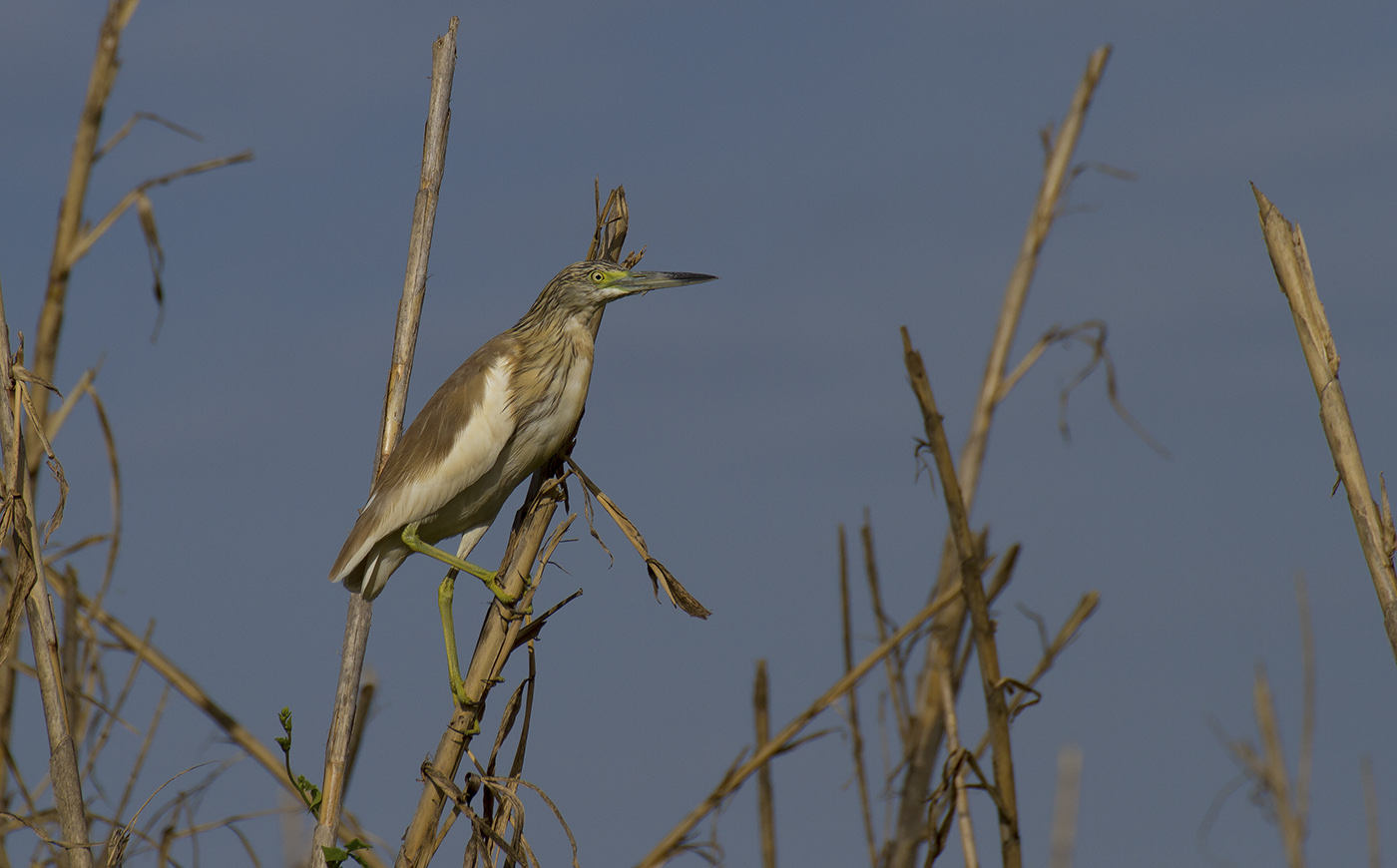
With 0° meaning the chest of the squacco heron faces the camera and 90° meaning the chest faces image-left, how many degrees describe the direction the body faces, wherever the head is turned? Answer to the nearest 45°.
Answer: approximately 270°

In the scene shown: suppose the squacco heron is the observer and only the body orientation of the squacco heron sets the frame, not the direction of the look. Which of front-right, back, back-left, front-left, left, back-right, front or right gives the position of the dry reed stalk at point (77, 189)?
back-right
